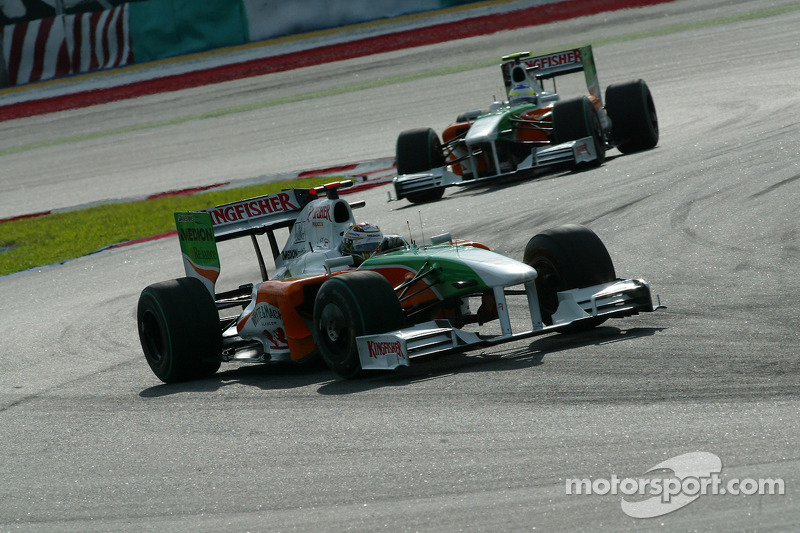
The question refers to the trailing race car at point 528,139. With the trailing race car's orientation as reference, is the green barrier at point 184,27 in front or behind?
behind

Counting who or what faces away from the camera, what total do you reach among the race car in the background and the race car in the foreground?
0

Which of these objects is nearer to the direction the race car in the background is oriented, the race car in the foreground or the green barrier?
the race car in the foreground
